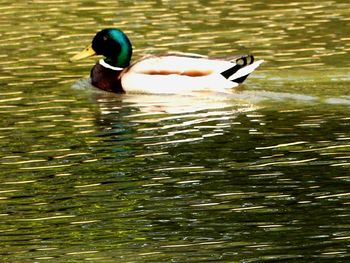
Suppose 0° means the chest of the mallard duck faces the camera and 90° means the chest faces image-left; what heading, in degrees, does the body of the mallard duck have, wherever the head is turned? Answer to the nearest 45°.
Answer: approximately 90°
